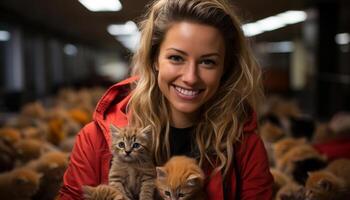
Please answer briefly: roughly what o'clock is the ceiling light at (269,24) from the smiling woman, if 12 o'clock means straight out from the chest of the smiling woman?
The ceiling light is roughly at 7 o'clock from the smiling woman.

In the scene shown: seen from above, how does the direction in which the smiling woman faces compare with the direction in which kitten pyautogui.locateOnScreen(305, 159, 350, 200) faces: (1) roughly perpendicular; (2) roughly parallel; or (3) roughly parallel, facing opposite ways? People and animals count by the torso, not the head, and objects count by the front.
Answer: roughly perpendicular

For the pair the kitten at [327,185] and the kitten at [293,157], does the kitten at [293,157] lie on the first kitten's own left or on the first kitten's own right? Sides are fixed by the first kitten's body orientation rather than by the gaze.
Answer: on the first kitten's own right

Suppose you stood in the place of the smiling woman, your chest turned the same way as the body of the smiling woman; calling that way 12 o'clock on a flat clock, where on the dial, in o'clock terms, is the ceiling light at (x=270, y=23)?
The ceiling light is roughly at 7 o'clock from the smiling woman.

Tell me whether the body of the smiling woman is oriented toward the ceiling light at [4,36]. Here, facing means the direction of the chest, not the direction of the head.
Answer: no

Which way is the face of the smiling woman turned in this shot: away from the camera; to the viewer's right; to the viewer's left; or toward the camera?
toward the camera

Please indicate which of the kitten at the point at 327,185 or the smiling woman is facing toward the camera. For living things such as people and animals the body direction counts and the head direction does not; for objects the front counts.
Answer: the smiling woman

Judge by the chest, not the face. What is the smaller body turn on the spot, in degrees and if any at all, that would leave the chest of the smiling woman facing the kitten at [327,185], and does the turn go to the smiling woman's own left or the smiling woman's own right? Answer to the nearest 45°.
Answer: approximately 135° to the smiling woman's own left

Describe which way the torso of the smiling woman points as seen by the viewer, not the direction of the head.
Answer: toward the camera

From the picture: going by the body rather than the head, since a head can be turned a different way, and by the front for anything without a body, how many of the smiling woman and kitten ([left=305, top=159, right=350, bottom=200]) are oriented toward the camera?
1

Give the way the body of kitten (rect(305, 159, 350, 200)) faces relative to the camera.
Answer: to the viewer's left
